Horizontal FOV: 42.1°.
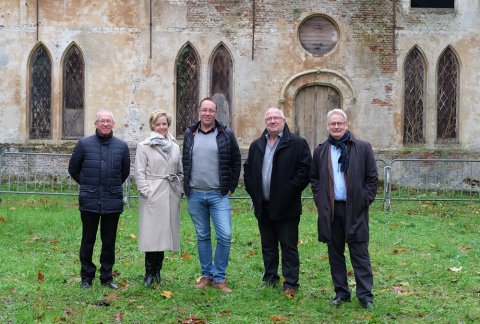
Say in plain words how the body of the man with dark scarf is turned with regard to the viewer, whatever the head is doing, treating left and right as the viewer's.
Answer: facing the viewer

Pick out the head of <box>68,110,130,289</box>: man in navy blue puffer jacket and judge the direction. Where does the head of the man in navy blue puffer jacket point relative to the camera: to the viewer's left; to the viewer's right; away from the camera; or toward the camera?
toward the camera

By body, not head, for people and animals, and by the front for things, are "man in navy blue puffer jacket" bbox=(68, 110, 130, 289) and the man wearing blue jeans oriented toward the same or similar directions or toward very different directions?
same or similar directions

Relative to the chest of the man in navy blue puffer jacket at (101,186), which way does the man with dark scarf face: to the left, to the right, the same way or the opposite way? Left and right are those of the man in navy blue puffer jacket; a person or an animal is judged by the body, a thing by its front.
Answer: the same way

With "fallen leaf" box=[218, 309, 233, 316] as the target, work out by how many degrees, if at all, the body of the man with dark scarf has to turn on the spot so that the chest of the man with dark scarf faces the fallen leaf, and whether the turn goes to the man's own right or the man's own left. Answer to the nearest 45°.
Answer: approximately 90° to the man's own right

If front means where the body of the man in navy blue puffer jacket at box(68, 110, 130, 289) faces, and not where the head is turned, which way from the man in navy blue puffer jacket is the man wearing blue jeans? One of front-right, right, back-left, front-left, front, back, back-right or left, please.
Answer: left

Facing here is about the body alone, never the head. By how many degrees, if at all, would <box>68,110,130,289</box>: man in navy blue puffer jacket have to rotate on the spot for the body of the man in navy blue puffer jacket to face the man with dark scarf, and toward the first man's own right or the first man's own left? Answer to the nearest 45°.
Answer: approximately 45° to the first man's own left

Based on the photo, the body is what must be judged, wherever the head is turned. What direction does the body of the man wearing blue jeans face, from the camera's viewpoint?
toward the camera

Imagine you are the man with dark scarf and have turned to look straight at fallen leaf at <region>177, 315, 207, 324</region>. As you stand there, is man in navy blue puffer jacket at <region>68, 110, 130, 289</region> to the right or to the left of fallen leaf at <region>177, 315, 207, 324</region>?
right

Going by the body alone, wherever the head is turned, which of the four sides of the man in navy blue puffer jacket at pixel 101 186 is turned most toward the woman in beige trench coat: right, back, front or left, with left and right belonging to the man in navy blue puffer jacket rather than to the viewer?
left

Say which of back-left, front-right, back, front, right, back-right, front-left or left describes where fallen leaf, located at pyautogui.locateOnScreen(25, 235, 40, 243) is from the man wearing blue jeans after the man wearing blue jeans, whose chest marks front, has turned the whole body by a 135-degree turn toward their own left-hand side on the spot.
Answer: left

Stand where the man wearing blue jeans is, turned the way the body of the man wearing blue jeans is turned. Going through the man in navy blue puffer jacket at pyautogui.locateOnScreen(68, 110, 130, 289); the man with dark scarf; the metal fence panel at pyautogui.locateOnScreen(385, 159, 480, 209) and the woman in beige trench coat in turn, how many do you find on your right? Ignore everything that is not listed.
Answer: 2

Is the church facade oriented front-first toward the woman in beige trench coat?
yes

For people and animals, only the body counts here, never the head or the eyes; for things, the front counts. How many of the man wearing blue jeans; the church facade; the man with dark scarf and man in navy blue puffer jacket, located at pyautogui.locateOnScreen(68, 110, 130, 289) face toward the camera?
4

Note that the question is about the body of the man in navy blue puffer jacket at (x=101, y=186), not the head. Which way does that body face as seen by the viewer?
toward the camera

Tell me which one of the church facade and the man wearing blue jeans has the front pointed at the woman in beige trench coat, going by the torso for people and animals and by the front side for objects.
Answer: the church facade
